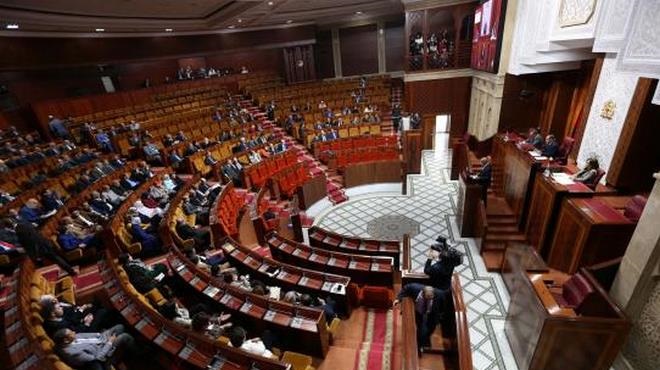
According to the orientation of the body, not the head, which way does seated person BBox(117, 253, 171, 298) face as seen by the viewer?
to the viewer's right

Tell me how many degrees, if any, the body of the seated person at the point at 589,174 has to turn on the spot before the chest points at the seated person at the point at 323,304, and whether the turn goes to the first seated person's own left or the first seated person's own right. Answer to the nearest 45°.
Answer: approximately 45° to the first seated person's own left

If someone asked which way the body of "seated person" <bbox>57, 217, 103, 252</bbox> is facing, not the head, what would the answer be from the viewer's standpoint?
to the viewer's right

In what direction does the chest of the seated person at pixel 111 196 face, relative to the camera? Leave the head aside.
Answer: to the viewer's right

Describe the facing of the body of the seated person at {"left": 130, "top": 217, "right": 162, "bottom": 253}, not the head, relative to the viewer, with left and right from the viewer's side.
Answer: facing to the right of the viewer

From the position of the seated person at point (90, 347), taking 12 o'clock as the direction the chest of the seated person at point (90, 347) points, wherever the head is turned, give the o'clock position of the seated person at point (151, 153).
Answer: the seated person at point (151, 153) is roughly at 10 o'clock from the seated person at point (90, 347).

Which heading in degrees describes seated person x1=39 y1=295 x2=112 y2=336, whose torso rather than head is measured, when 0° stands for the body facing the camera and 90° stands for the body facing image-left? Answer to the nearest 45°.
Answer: approximately 270°

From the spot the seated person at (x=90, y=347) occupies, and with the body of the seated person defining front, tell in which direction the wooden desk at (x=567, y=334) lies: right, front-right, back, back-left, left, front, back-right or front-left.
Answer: front-right

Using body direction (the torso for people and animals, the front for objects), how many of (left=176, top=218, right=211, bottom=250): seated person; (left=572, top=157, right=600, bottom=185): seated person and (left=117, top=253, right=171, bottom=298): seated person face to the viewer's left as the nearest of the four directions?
1
